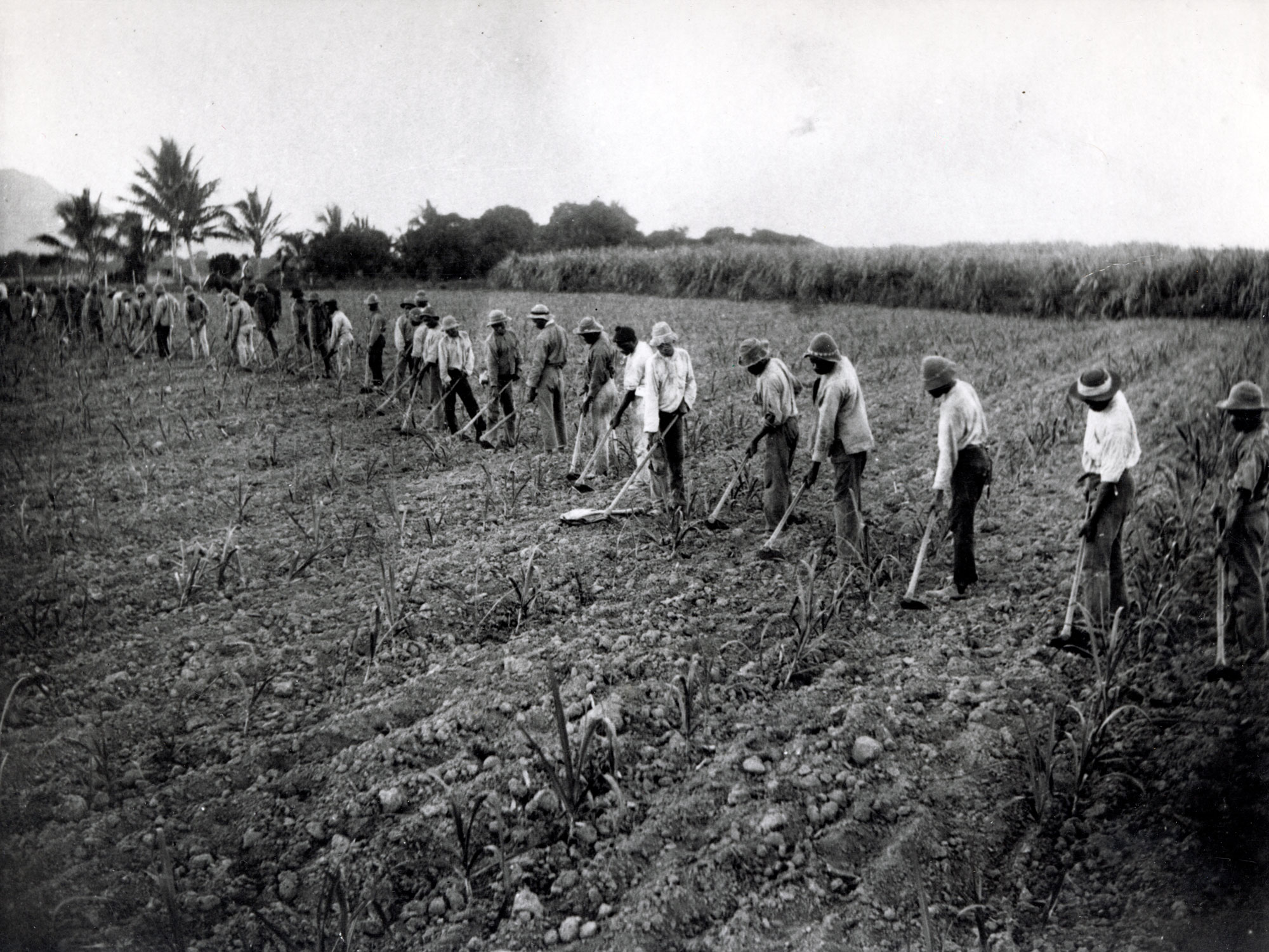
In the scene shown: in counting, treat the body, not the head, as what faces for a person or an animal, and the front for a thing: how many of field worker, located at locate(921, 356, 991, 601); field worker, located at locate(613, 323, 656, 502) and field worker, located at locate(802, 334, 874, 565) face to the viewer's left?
3

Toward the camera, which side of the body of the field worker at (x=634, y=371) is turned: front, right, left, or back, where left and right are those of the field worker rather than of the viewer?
left

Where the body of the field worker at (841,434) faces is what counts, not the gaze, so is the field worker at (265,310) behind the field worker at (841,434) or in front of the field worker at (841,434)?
in front

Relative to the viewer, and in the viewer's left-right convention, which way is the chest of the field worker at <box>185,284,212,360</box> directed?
facing the viewer and to the left of the viewer

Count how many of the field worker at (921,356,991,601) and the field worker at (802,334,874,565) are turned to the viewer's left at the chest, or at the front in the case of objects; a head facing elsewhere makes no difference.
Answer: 2

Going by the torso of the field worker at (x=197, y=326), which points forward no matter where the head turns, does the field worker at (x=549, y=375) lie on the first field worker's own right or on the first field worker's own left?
on the first field worker's own left

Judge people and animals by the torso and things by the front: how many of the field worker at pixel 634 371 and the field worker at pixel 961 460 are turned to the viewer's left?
2

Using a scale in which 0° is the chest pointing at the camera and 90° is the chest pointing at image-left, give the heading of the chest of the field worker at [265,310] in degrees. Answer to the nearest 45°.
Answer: approximately 45°

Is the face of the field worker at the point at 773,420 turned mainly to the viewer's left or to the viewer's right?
to the viewer's left

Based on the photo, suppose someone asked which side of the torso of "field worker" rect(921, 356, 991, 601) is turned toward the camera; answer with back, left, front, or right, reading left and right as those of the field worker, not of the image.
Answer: left

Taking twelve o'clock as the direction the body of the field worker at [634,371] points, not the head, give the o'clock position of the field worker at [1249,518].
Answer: the field worker at [1249,518] is roughly at 8 o'clock from the field worker at [634,371].
